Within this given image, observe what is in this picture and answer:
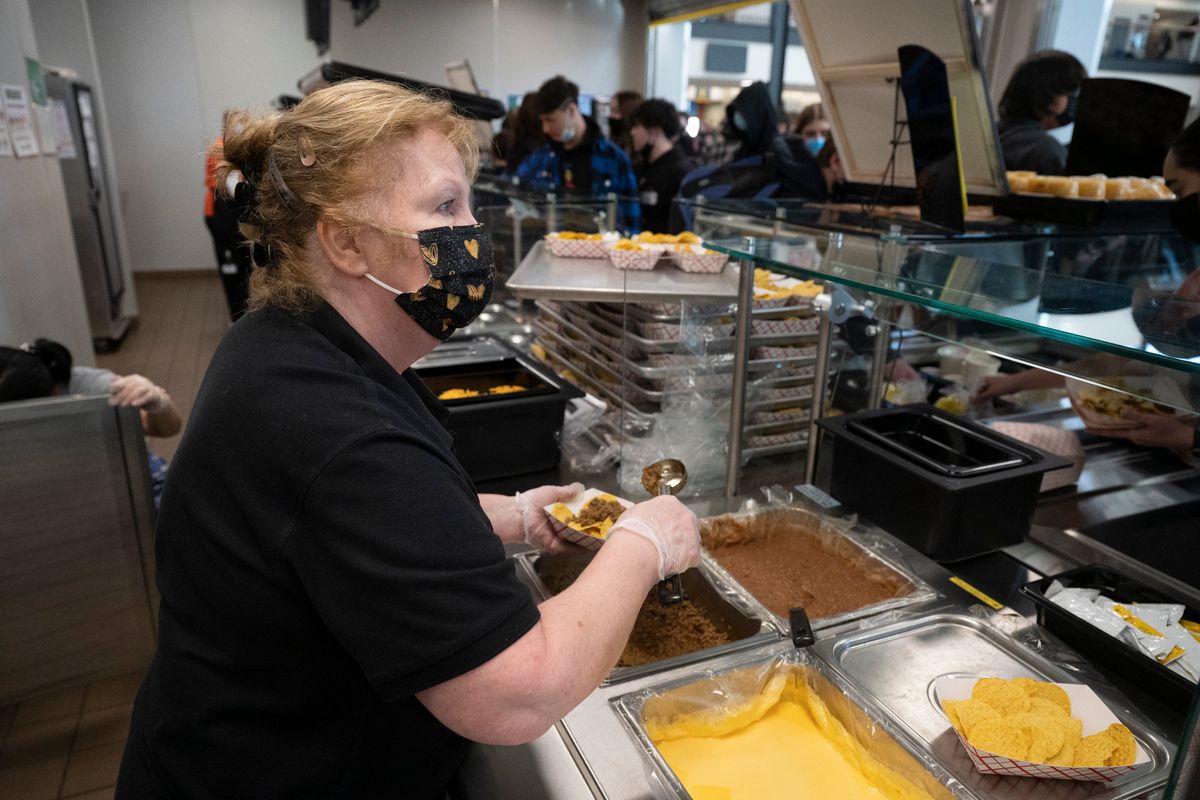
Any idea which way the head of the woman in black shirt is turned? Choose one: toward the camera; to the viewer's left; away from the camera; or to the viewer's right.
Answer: to the viewer's right

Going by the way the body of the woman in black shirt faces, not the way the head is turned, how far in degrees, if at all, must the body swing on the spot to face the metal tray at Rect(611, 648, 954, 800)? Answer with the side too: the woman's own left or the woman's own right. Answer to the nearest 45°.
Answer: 0° — they already face it

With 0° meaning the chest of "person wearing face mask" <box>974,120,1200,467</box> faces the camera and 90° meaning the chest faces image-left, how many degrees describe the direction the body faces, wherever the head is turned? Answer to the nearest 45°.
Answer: approximately 90°

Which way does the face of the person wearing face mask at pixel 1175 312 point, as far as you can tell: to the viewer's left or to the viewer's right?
to the viewer's left

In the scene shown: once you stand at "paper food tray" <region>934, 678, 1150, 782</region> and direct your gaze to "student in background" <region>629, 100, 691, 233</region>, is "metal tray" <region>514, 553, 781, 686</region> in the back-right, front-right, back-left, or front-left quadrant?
front-left

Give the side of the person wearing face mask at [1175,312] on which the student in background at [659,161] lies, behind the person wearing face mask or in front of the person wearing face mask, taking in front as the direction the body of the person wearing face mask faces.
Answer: in front

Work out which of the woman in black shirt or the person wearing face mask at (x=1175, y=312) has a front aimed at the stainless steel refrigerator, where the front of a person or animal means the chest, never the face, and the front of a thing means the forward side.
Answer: the person wearing face mask

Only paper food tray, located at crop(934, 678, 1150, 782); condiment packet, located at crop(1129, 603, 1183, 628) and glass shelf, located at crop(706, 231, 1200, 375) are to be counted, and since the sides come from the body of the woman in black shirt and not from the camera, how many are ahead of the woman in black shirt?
3

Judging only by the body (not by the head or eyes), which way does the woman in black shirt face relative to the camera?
to the viewer's right

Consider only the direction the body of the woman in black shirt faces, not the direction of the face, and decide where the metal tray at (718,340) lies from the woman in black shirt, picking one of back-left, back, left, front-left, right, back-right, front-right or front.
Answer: front-left

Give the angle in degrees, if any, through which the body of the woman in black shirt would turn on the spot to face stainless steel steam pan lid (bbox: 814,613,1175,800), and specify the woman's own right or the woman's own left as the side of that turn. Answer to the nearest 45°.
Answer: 0° — they already face it

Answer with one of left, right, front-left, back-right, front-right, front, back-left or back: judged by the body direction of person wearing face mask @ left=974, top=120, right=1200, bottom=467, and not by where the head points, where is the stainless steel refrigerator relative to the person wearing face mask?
front

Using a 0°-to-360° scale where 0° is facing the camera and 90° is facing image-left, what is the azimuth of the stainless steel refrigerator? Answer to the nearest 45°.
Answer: approximately 315°

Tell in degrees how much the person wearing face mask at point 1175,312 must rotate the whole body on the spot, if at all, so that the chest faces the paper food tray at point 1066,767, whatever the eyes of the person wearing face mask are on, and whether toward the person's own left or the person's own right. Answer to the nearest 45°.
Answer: approximately 90° to the person's own left

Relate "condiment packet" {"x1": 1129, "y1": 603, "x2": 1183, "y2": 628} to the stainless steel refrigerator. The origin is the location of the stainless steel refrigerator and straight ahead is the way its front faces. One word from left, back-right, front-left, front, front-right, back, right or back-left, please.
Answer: front-right
